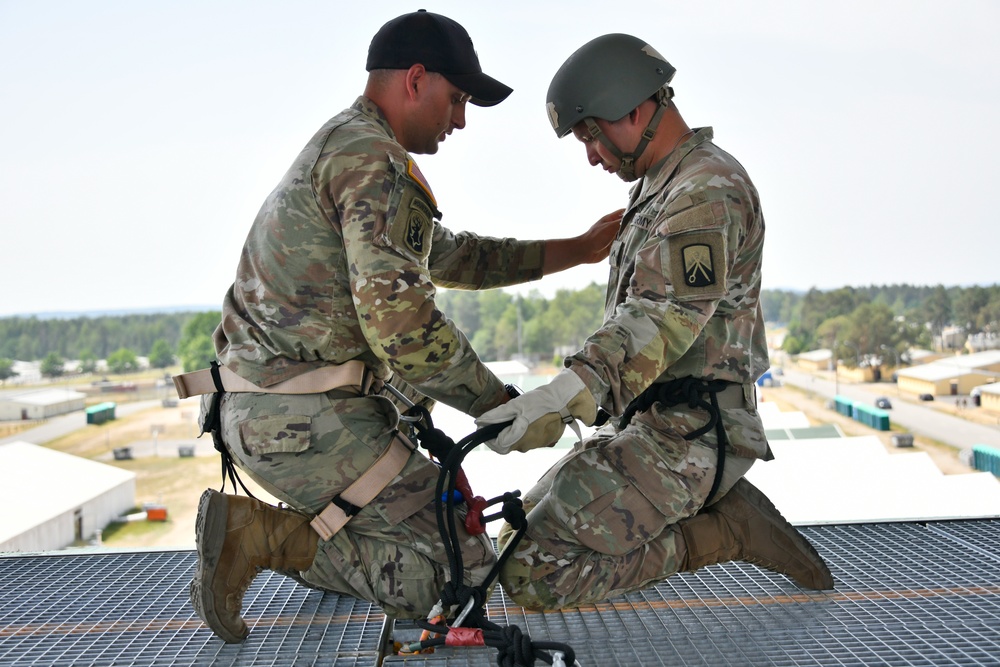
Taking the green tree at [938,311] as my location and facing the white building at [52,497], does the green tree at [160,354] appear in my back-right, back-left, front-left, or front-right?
front-right

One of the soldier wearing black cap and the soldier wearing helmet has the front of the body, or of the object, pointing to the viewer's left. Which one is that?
the soldier wearing helmet

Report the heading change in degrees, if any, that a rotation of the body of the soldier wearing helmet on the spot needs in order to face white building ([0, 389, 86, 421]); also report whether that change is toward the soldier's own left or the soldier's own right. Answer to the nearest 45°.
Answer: approximately 45° to the soldier's own right

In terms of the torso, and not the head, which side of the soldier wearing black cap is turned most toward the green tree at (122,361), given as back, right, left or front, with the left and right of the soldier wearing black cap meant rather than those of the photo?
left

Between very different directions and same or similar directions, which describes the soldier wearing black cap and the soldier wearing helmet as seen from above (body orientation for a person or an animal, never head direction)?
very different directions

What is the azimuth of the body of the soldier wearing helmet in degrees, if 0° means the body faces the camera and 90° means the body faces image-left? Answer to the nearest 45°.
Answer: approximately 90°

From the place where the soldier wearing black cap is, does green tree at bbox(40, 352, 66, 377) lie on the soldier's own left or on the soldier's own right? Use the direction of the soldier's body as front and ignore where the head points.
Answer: on the soldier's own left

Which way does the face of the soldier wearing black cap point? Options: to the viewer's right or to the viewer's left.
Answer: to the viewer's right

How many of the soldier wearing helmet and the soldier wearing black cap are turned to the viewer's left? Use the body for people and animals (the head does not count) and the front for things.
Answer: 1

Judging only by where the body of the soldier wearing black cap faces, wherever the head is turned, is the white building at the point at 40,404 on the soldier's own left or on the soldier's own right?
on the soldier's own left

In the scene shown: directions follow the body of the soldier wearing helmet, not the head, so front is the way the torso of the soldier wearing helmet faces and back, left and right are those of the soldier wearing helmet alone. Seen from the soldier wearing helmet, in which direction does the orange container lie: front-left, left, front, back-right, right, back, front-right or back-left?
front-right

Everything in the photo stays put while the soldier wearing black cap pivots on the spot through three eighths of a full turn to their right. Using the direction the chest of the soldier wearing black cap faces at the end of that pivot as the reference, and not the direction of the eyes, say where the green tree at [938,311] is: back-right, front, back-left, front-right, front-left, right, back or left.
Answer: back

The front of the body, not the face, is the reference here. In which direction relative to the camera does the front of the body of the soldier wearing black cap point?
to the viewer's right

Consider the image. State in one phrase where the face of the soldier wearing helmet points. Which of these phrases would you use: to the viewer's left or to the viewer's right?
to the viewer's left
